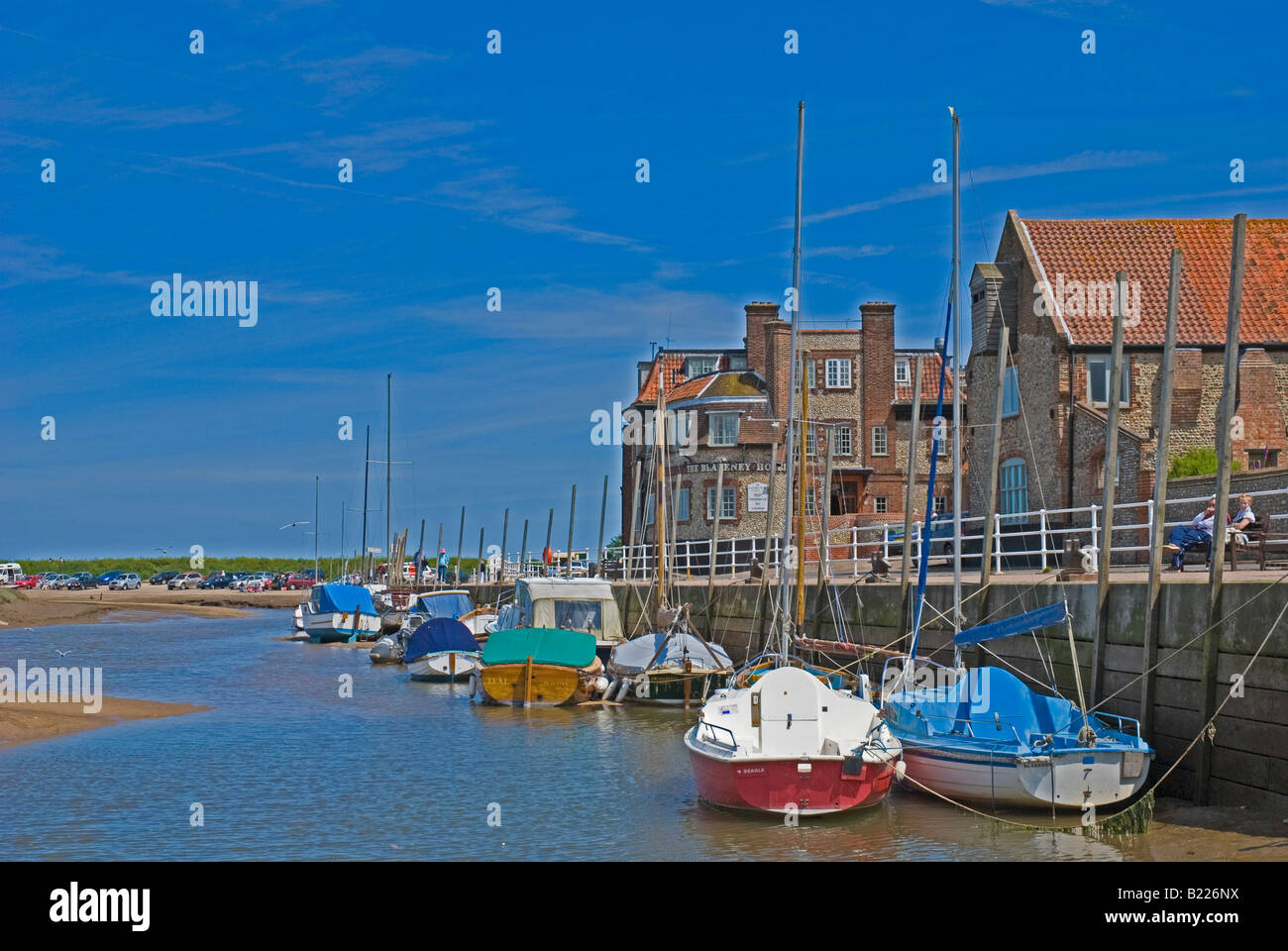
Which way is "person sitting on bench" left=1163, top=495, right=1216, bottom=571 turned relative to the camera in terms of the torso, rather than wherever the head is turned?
to the viewer's left

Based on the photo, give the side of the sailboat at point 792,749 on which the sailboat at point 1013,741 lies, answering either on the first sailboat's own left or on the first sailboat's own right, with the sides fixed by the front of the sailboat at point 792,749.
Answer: on the first sailboat's own right

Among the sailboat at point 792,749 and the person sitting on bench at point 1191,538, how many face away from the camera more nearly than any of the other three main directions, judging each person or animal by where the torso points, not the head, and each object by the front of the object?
1

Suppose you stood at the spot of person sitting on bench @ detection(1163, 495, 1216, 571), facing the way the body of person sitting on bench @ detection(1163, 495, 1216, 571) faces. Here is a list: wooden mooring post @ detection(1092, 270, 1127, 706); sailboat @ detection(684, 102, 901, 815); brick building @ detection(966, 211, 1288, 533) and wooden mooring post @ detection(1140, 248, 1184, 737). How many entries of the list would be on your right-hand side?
1

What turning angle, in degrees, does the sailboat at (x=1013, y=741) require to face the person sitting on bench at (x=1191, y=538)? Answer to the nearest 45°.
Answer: approximately 90° to its right

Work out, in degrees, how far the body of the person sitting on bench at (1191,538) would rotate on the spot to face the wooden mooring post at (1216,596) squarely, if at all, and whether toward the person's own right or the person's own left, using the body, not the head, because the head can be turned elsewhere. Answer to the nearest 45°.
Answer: approximately 90° to the person's own left

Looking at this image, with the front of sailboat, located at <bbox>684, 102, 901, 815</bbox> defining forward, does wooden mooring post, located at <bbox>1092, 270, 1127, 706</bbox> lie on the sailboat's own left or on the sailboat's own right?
on the sailboat's own right

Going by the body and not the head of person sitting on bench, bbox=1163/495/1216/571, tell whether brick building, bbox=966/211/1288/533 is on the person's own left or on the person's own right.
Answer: on the person's own right

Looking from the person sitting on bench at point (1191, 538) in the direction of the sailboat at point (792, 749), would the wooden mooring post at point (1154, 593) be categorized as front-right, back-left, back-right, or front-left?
front-left

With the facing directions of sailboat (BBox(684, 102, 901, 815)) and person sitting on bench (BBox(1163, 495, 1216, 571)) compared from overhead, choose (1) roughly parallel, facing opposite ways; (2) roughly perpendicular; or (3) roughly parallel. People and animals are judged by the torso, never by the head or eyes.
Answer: roughly perpendicular

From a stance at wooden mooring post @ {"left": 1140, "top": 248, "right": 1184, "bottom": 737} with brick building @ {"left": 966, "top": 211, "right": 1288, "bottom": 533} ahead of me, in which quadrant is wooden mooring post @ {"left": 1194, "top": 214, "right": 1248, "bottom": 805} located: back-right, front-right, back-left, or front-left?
back-right

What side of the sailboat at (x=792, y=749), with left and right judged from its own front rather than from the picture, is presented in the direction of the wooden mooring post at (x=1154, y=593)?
right

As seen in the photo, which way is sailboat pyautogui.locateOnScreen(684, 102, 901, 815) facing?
away from the camera

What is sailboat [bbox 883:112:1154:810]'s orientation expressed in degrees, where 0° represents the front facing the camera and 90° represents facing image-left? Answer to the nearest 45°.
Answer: approximately 135°
